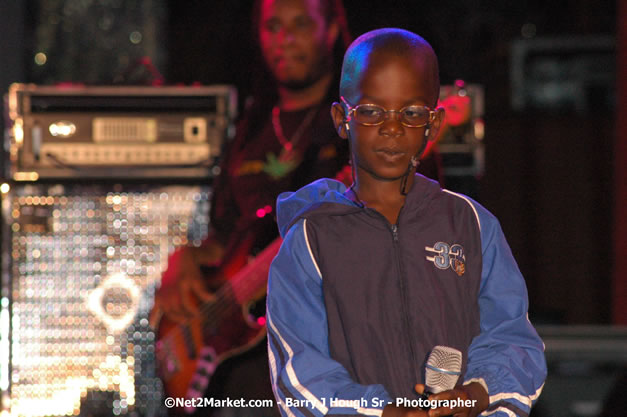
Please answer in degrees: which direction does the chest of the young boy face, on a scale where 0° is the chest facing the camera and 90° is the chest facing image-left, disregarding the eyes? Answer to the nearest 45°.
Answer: approximately 0°
